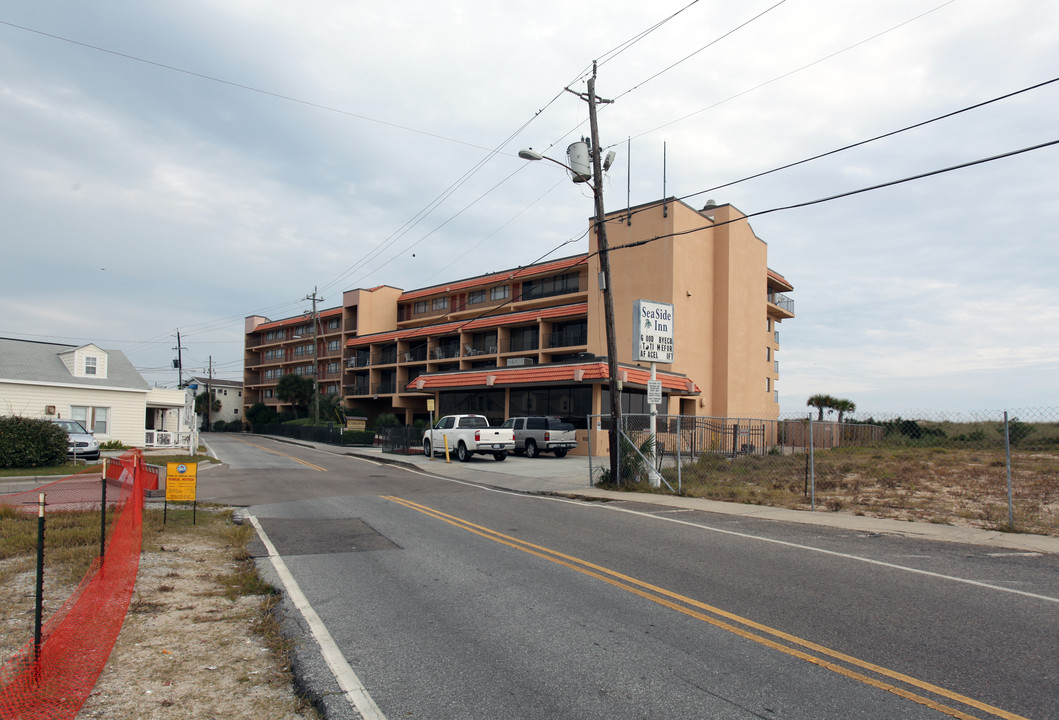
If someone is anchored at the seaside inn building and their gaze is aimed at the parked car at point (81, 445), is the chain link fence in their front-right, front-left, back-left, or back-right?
front-left

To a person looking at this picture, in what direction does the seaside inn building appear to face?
facing the viewer and to the left of the viewer

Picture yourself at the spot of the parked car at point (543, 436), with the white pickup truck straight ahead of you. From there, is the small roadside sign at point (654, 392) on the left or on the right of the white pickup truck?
left

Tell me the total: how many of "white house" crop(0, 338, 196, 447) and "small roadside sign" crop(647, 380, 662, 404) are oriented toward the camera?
1

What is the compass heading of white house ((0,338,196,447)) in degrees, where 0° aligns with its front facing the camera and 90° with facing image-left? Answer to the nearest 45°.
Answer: approximately 270°

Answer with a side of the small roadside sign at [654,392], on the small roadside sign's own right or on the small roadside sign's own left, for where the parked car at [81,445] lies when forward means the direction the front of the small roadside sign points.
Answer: on the small roadside sign's own right

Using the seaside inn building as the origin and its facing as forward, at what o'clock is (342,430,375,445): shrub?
The shrub is roughly at 2 o'clock from the seaside inn building.

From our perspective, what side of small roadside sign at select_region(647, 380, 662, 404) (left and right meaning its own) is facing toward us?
front

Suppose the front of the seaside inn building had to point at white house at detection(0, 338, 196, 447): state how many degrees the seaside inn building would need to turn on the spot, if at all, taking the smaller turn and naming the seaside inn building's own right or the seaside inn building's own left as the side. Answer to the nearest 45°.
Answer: approximately 45° to the seaside inn building's own right
